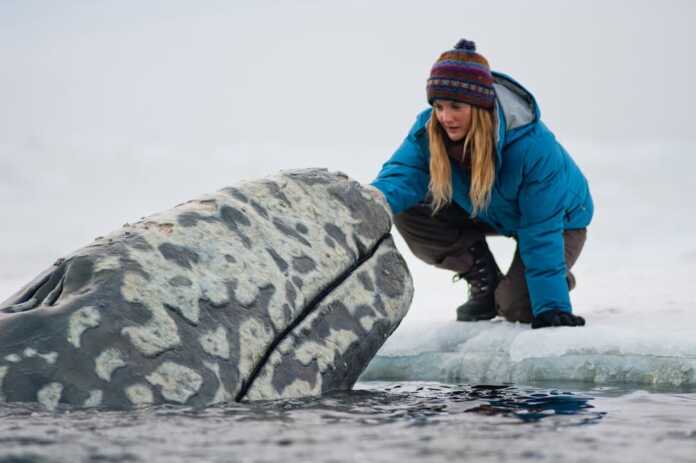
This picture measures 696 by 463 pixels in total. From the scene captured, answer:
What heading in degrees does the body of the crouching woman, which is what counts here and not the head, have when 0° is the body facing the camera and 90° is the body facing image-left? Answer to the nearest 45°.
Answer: approximately 45°

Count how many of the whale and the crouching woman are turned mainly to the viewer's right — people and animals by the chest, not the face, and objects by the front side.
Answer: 1

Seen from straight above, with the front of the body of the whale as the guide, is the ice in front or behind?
in front

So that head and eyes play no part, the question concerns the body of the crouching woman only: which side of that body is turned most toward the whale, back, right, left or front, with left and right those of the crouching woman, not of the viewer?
front

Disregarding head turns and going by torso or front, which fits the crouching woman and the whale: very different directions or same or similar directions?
very different directions

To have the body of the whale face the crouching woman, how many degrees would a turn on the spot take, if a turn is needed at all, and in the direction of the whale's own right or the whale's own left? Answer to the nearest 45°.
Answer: approximately 45° to the whale's own left

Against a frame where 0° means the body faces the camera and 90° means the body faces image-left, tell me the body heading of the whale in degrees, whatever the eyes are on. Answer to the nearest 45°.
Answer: approximately 270°
